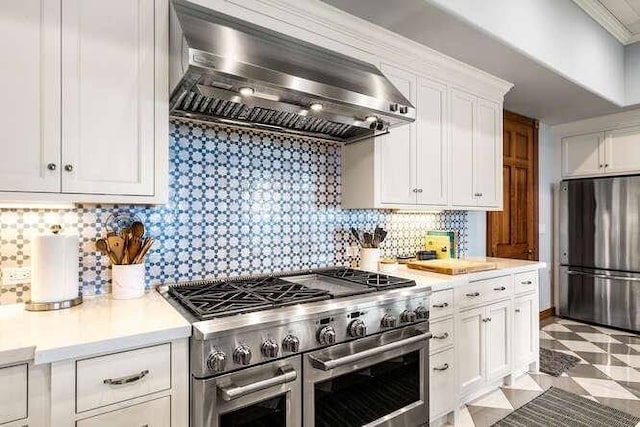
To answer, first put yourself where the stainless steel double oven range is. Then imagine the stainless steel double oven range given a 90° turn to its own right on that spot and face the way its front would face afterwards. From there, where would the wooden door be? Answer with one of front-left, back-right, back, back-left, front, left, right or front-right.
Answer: back

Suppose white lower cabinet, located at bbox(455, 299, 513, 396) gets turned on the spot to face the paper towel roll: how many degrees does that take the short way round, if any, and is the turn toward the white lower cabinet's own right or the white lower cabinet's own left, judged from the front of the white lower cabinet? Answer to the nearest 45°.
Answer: approximately 90° to the white lower cabinet's own right

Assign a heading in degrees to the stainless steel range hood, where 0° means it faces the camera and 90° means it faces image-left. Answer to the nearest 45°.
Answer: approximately 315°

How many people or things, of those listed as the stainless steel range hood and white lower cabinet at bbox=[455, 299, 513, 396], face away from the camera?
0

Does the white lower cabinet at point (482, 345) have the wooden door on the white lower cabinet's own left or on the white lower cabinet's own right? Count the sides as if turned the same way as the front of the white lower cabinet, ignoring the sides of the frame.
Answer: on the white lower cabinet's own left

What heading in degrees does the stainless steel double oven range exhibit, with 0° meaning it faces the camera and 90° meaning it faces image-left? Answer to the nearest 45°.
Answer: approximately 315°

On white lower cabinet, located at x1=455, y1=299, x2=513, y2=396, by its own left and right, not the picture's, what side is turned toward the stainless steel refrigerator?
left

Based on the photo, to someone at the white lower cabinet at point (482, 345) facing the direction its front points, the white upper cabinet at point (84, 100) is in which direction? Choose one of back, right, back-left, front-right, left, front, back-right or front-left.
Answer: right

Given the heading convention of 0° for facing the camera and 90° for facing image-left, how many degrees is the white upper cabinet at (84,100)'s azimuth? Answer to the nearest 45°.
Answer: approximately 0°

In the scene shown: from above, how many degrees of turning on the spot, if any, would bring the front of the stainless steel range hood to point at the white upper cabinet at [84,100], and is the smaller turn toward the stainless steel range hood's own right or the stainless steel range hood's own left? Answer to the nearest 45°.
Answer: approximately 135° to the stainless steel range hood's own right
